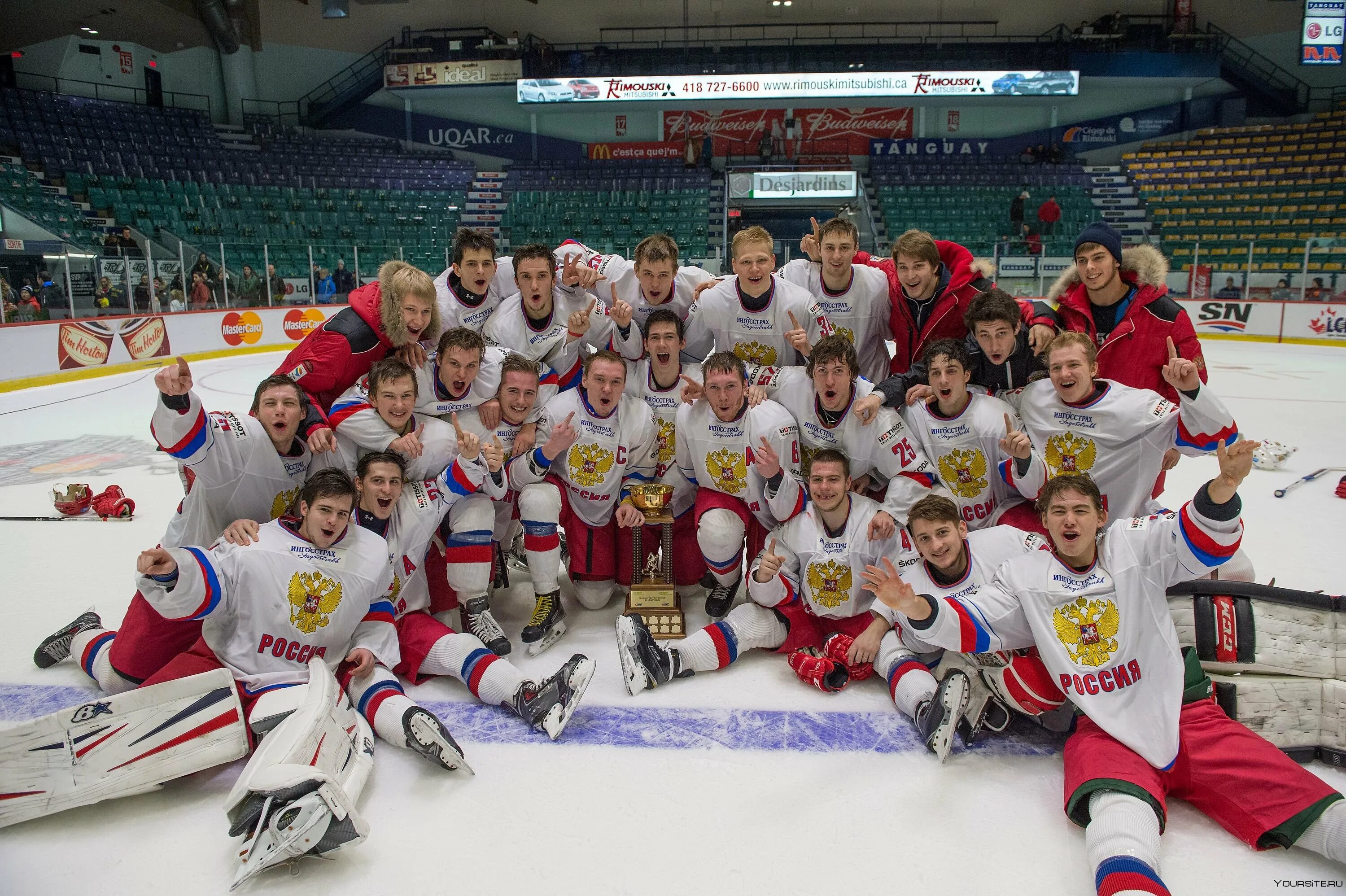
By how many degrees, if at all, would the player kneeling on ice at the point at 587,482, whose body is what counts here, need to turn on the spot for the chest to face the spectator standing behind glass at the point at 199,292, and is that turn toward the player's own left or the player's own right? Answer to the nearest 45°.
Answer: approximately 135° to the player's own right

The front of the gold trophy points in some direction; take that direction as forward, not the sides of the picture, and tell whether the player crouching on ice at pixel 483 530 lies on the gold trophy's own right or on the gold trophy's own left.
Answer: on the gold trophy's own right

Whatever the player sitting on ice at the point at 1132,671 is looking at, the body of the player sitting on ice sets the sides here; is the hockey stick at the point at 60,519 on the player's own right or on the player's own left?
on the player's own right

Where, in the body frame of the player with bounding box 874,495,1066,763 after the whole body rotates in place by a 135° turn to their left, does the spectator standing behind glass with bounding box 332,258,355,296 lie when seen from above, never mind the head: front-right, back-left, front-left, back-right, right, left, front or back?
left
